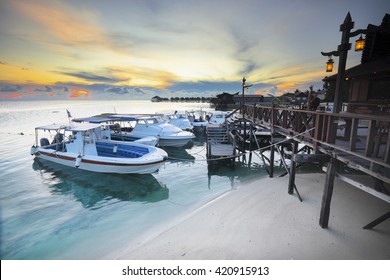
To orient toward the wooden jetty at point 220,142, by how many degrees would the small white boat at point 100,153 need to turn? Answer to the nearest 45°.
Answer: approximately 45° to its left

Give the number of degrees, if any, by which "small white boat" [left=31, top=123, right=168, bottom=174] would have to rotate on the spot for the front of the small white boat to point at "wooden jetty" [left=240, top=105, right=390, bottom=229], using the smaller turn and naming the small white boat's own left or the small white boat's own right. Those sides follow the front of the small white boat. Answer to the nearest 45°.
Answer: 0° — it already faces it

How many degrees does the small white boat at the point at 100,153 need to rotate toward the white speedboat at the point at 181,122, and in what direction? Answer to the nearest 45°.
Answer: approximately 90° to its left

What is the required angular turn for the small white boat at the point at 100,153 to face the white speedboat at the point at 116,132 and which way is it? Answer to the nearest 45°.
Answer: approximately 135° to its left

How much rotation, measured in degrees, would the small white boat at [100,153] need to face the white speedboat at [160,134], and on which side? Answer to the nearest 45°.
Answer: approximately 90° to its left

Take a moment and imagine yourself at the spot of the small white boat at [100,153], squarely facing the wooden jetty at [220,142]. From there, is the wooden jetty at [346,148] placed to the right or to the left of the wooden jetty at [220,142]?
right

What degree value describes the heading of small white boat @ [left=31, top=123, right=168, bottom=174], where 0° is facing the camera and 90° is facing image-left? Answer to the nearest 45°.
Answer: approximately 315°
